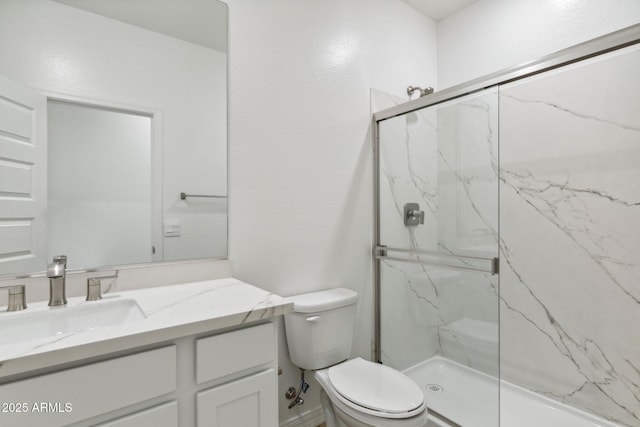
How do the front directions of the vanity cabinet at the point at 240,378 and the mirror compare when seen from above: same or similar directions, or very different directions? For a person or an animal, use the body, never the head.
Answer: same or similar directions

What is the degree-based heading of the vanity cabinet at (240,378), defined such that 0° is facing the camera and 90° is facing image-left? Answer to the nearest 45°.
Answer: approximately 315°

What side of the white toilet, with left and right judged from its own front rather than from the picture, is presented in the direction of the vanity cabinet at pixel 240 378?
right

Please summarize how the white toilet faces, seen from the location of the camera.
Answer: facing the viewer and to the right of the viewer

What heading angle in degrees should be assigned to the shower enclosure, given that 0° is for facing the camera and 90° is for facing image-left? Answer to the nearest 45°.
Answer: approximately 45°

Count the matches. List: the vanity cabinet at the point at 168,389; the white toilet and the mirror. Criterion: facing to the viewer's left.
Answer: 0

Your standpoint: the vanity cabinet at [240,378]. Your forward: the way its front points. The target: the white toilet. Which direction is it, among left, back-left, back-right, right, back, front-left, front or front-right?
left

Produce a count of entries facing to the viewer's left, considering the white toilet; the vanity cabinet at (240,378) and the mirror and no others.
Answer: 0

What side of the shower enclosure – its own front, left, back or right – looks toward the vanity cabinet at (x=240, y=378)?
front

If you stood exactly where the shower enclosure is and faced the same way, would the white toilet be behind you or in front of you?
in front

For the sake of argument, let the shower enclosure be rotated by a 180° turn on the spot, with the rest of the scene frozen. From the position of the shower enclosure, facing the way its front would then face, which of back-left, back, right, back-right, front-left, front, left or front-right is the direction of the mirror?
back
